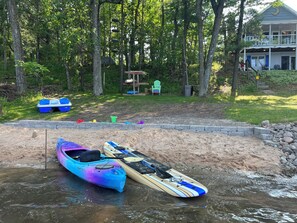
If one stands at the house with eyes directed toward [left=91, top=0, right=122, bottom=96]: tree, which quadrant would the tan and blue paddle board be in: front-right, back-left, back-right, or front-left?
front-left

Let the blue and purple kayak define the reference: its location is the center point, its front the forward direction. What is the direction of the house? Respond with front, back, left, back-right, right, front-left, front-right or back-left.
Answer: right

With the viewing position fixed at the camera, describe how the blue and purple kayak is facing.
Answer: facing away from the viewer and to the left of the viewer

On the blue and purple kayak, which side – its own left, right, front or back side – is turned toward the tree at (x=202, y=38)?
right

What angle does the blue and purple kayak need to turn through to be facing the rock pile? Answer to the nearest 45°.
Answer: approximately 135° to its right

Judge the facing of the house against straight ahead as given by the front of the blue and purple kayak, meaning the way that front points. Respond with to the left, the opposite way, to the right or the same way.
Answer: to the left

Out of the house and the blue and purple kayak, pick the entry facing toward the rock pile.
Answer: the house

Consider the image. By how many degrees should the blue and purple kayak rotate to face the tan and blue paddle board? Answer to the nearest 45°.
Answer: approximately 135° to its right

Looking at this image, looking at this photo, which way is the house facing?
toward the camera

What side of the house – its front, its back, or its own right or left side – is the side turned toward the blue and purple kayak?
front

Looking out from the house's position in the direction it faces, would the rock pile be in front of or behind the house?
in front

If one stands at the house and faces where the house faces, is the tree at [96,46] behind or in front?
in front

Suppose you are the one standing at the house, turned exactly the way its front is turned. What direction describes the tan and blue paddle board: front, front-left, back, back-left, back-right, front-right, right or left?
front

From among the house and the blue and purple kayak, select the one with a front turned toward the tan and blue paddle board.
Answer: the house
